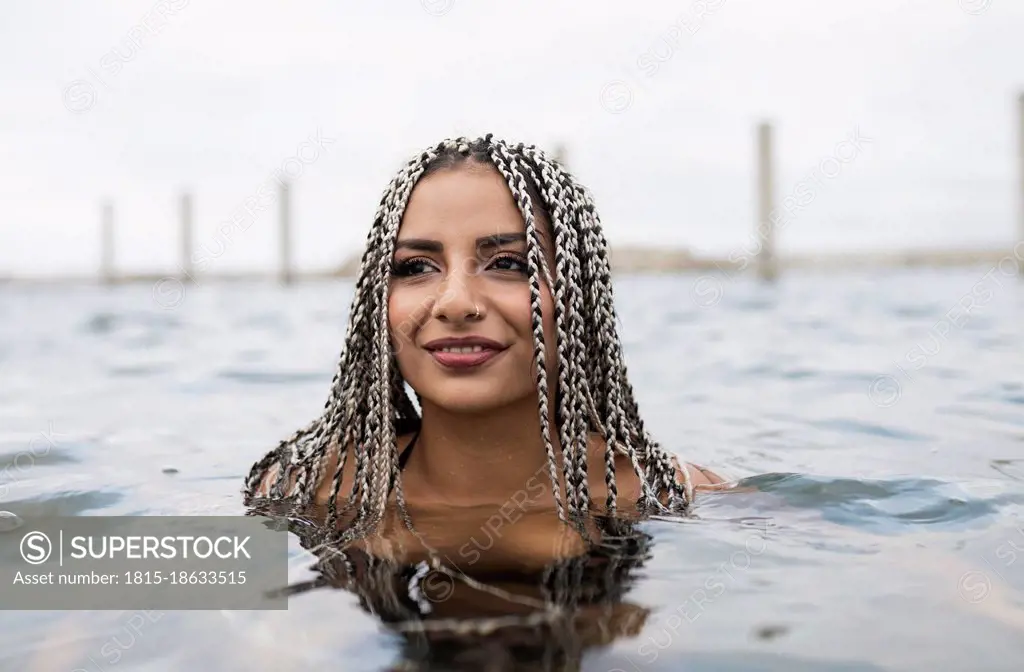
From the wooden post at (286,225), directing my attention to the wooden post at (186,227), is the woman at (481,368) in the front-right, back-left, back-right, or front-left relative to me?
back-left

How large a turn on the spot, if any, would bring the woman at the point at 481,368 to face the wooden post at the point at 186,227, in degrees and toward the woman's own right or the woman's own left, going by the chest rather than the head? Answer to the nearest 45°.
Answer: approximately 180°

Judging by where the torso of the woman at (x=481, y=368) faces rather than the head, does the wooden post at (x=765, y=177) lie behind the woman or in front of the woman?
behind

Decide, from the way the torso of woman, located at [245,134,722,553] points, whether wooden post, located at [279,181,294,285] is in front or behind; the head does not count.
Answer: behind

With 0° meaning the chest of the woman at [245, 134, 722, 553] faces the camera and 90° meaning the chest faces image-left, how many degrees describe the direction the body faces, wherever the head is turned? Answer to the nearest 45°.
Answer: approximately 0°
